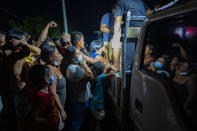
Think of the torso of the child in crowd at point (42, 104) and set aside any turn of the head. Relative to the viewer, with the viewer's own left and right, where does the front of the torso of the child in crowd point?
facing to the right of the viewer

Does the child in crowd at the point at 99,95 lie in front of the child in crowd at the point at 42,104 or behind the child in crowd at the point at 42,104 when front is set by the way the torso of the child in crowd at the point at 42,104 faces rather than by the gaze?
in front
